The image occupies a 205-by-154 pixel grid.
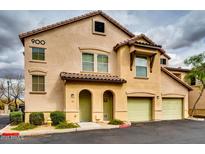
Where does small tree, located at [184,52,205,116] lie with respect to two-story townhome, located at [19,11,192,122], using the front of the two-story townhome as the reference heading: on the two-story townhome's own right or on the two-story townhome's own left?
on the two-story townhome's own left

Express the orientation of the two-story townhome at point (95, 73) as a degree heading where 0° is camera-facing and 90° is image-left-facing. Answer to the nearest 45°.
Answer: approximately 0°

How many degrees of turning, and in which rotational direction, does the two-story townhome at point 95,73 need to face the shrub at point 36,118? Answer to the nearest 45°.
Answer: approximately 45° to its right

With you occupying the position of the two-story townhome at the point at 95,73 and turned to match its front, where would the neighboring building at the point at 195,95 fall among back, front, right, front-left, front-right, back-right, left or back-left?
back-left

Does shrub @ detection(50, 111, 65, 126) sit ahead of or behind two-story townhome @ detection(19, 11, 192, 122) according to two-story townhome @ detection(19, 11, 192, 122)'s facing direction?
ahead
